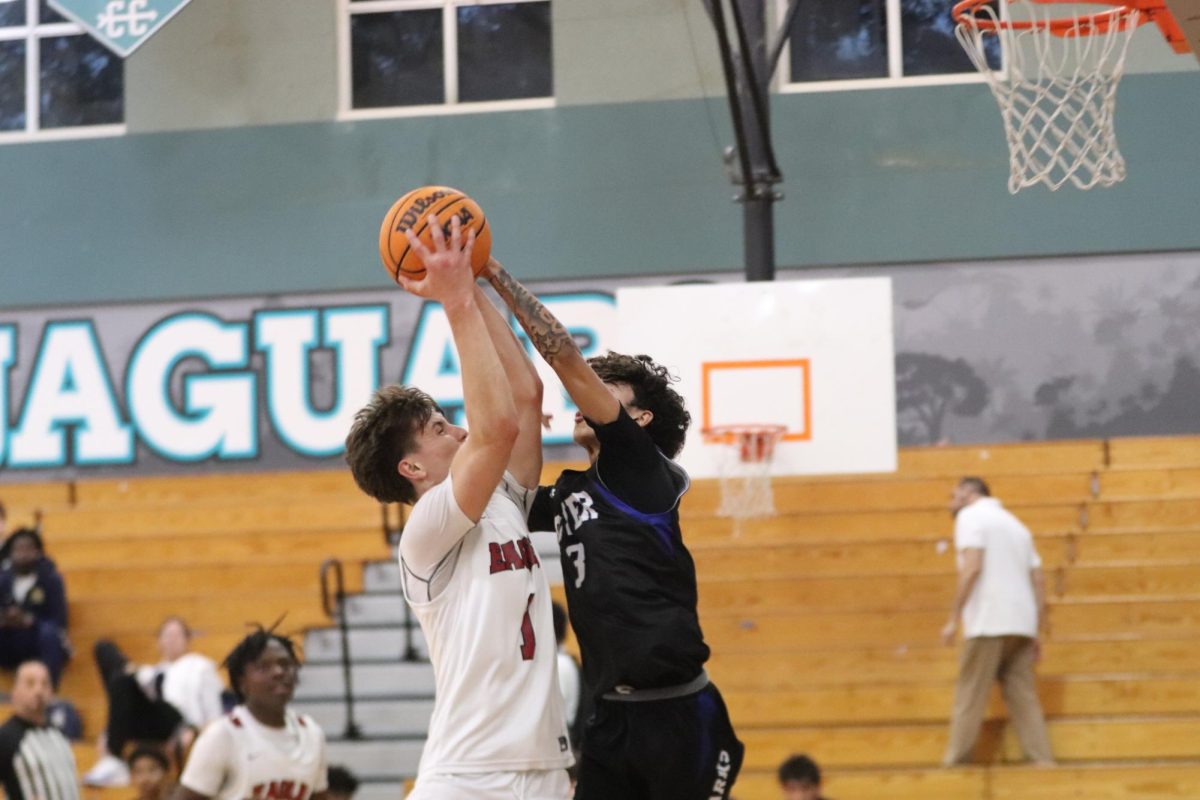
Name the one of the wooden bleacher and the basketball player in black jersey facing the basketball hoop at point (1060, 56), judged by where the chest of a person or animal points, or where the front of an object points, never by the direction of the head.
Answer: the wooden bleacher

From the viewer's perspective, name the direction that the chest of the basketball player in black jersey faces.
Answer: to the viewer's left

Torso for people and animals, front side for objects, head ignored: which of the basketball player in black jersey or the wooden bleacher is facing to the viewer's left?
the basketball player in black jersey

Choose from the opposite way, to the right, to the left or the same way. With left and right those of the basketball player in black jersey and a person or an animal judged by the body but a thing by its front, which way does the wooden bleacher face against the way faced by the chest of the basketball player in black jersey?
to the left

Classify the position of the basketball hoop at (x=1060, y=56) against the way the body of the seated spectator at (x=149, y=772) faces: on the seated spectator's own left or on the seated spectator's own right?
on the seated spectator's own left

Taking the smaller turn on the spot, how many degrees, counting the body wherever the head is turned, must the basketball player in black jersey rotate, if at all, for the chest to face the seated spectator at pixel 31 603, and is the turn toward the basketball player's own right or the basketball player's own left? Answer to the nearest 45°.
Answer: approximately 45° to the basketball player's own right

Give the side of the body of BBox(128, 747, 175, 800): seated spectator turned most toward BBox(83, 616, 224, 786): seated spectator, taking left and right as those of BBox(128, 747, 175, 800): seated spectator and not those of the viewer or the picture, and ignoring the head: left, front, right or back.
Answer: back

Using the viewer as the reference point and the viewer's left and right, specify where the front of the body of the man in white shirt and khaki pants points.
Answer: facing away from the viewer and to the left of the viewer

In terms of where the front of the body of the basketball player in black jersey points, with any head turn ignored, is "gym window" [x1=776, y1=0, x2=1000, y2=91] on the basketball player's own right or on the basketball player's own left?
on the basketball player's own right

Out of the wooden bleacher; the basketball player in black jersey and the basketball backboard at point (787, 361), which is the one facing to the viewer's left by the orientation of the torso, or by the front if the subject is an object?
the basketball player in black jersey

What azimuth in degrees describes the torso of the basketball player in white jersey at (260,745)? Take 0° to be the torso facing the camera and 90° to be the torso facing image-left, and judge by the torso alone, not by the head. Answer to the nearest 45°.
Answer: approximately 315°

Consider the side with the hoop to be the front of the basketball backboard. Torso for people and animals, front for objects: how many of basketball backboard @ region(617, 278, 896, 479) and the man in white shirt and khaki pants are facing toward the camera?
1
